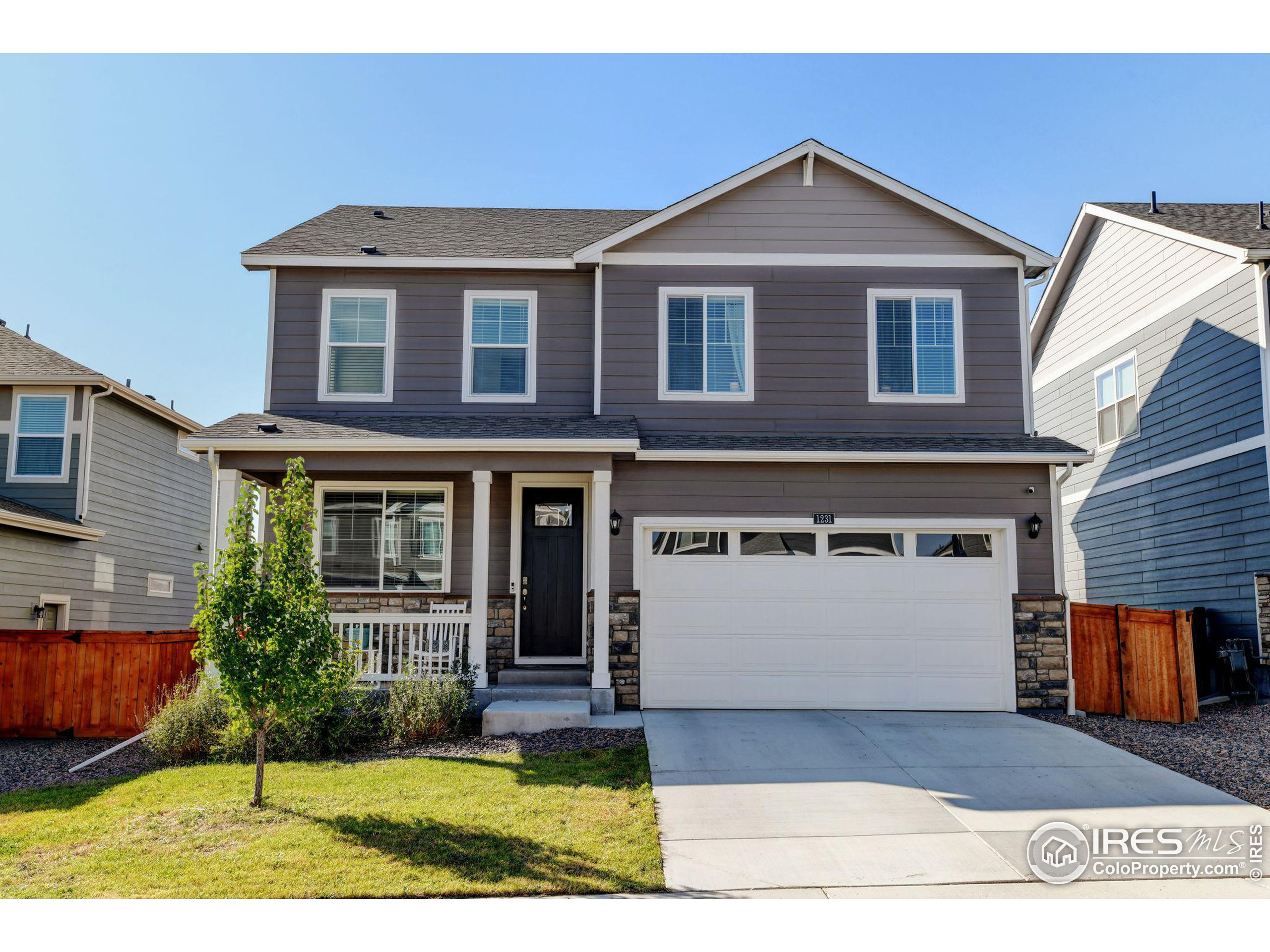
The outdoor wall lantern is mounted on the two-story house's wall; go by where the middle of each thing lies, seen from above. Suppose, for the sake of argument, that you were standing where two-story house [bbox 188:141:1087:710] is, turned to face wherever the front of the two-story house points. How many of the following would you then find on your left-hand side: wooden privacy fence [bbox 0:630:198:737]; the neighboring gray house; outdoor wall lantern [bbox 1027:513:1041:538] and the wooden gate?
2

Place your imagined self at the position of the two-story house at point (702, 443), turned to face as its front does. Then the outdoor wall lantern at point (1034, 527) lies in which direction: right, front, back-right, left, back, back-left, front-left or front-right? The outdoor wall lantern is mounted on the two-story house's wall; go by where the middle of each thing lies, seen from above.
left

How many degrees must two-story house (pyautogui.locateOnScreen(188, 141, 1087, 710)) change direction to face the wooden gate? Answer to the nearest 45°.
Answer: approximately 90° to its left

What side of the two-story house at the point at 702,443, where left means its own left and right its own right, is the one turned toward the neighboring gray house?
right

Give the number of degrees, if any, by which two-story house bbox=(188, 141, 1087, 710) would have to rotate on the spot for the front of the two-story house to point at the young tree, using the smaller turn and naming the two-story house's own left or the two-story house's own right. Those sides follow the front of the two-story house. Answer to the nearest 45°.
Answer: approximately 45° to the two-story house's own right

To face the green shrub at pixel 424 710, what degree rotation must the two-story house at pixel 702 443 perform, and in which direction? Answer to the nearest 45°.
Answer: approximately 45° to its right

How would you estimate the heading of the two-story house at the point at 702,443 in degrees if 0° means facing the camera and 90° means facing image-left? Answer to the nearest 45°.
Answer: approximately 0°

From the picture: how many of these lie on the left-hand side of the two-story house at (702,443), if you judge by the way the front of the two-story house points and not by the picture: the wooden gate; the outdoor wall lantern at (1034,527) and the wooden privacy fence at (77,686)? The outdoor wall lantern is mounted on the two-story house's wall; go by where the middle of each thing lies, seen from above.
2

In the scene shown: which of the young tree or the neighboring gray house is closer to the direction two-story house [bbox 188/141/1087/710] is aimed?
the young tree

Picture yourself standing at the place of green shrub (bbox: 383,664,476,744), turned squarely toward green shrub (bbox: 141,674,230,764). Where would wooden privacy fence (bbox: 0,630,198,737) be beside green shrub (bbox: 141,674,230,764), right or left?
right

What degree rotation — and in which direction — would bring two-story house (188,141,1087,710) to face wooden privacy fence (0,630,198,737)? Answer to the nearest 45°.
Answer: approximately 90° to its right

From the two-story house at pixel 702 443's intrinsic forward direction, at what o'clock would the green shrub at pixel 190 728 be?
The green shrub is roughly at 2 o'clock from the two-story house.

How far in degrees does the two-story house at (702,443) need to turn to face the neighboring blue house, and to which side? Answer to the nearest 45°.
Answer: approximately 90° to its left
